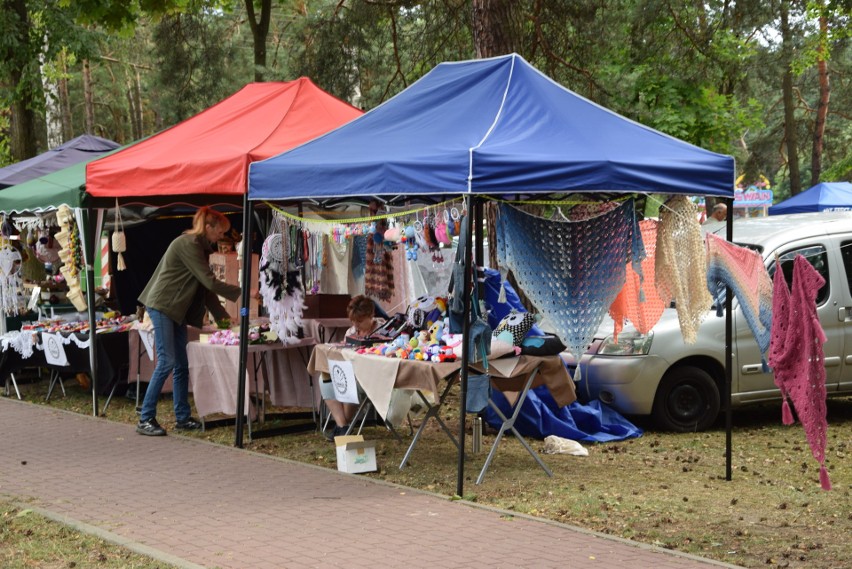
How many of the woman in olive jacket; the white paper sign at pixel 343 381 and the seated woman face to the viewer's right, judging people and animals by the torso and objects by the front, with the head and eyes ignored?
1

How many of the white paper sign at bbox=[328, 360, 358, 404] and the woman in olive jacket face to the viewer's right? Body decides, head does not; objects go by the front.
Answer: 1

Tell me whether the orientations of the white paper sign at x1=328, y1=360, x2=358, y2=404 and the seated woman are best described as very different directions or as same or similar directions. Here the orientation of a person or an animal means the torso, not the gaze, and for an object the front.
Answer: same or similar directions

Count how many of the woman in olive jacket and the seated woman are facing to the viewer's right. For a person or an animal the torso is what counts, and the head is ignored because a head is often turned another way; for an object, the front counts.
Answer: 1

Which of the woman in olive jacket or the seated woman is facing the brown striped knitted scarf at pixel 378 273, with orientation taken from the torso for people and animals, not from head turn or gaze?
the woman in olive jacket

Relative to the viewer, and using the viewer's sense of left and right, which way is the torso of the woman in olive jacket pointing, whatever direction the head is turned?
facing to the right of the viewer

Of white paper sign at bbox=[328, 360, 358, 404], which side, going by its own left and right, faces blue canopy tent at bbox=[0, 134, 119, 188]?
right

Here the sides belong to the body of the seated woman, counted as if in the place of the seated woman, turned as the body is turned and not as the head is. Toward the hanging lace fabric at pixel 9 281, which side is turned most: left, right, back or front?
right

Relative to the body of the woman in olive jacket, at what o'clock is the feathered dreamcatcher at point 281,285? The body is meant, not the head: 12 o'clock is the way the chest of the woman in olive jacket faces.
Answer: The feathered dreamcatcher is roughly at 1 o'clock from the woman in olive jacket.

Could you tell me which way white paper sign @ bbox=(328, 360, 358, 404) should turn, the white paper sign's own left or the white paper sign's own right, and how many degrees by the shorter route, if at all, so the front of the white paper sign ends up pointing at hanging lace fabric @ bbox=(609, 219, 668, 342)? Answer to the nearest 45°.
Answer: approximately 135° to the white paper sign's own left

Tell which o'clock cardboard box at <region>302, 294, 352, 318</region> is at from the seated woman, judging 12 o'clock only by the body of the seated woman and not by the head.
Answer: The cardboard box is roughly at 4 o'clock from the seated woman.

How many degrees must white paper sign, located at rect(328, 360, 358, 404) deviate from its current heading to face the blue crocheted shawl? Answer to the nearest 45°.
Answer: approximately 90° to its left

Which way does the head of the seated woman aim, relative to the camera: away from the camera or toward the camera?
toward the camera

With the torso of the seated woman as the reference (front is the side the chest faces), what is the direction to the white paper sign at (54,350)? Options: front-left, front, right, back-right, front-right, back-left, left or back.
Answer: right

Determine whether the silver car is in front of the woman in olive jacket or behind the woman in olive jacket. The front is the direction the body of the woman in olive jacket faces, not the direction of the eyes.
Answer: in front

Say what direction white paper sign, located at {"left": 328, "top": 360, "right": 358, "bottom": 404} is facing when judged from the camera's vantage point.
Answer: facing the viewer and to the left of the viewer
